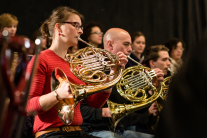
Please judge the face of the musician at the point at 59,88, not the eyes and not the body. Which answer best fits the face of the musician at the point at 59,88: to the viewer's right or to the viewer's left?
to the viewer's right

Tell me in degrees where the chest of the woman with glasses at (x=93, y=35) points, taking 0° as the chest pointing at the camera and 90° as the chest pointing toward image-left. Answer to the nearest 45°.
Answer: approximately 315°
